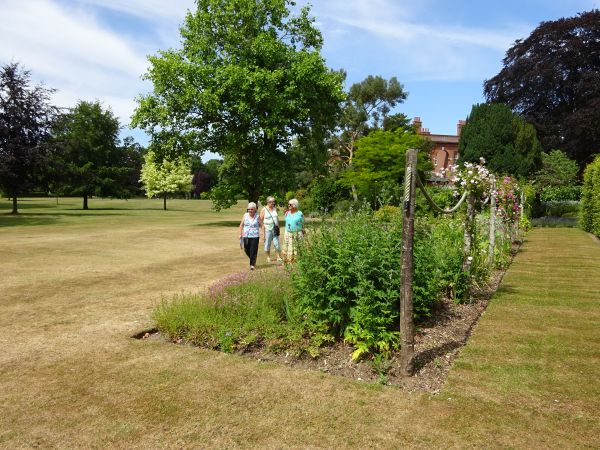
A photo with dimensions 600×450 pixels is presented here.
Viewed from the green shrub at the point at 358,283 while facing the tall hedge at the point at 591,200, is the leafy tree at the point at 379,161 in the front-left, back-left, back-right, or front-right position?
front-left

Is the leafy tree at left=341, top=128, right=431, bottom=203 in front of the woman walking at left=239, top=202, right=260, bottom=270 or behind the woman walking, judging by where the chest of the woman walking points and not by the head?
behind

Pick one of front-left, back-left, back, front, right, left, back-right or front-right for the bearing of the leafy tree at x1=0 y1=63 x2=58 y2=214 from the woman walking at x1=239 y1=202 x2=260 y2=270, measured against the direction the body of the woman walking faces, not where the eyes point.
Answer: back-right

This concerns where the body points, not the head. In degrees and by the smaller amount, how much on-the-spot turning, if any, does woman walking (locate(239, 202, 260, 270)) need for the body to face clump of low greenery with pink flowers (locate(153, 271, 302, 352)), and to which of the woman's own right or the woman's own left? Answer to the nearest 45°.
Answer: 0° — they already face it

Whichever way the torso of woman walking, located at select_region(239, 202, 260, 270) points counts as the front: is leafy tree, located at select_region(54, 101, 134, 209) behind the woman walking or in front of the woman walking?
behind

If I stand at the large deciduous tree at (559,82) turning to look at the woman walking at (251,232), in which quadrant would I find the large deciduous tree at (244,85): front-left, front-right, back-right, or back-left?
front-right

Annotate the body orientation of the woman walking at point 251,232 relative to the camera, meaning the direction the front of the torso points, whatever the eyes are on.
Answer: toward the camera

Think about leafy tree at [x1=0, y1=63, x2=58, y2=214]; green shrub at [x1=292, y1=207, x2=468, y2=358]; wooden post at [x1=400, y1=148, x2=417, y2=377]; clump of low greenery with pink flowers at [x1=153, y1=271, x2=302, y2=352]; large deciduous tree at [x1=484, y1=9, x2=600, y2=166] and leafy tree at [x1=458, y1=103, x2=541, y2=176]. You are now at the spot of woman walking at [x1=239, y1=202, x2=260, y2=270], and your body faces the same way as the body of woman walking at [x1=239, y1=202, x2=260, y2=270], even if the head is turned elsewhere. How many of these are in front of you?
3

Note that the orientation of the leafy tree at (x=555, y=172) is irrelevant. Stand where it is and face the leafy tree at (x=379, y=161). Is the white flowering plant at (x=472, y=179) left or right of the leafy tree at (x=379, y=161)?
left

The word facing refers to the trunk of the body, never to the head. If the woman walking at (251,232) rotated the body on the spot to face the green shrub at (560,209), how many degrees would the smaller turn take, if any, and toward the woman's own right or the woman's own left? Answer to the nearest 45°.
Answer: approximately 135° to the woman's own left

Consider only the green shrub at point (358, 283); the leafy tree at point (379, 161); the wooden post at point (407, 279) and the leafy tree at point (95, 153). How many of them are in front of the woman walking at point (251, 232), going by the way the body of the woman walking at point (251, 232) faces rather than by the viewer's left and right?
2

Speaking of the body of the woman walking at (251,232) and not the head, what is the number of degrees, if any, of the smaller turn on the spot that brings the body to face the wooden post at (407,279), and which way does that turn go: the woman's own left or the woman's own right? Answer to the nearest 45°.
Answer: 0° — they already face it

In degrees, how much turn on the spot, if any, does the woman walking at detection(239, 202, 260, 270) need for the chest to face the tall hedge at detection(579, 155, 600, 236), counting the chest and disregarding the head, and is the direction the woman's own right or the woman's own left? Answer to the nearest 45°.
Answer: approximately 135° to the woman's own left

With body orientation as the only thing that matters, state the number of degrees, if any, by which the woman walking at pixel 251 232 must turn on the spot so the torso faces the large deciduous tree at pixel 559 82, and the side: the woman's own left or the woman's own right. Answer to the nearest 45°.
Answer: approximately 135° to the woman's own left

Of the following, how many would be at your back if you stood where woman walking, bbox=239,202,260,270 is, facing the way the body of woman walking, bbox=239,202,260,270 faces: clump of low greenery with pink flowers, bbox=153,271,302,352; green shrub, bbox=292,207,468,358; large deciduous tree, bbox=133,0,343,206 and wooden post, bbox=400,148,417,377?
1

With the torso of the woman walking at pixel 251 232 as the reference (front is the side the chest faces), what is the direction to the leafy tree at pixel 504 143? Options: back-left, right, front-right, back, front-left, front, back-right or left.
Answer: back-left

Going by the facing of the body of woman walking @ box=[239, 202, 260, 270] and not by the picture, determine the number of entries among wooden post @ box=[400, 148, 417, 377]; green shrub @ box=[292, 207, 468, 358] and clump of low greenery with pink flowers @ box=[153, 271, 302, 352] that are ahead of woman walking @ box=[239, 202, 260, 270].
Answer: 3
